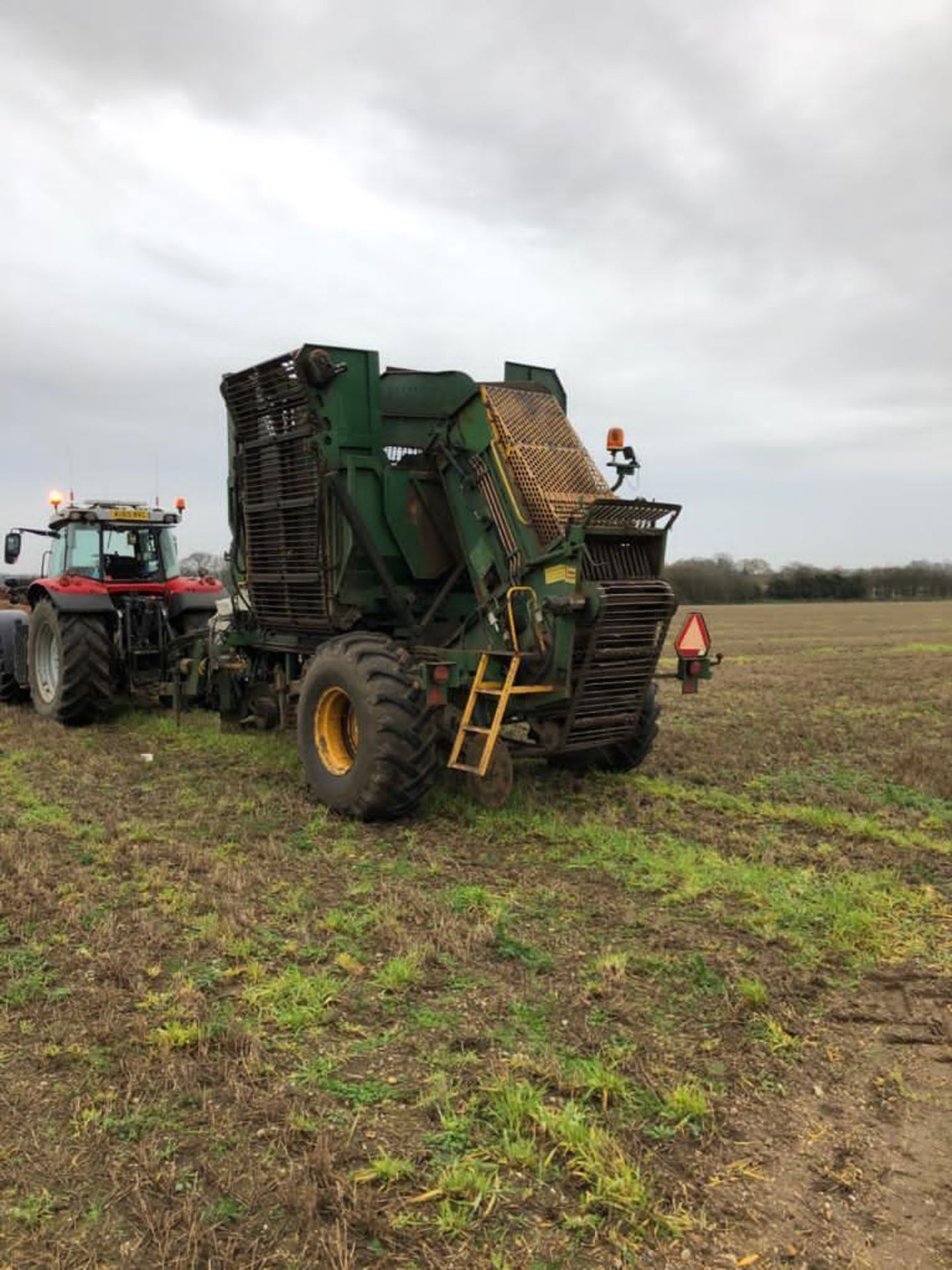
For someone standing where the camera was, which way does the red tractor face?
facing away from the viewer and to the left of the viewer

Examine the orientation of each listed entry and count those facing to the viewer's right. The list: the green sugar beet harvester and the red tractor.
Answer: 0

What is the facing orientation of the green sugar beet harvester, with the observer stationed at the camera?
facing away from the viewer and to the left of the viewer

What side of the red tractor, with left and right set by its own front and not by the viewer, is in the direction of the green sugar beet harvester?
back

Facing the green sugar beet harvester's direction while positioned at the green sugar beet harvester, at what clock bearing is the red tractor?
The red tractor is roughly at 12 o'clock from the green sugar beet harvester.
